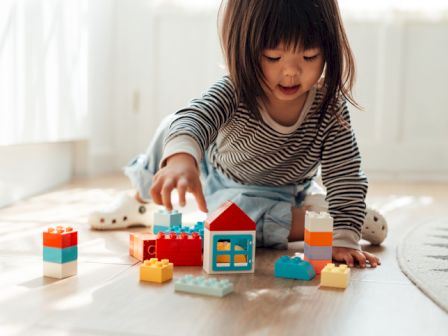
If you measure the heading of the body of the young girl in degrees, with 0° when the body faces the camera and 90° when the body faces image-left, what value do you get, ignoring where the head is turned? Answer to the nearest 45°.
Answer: approximately 0°

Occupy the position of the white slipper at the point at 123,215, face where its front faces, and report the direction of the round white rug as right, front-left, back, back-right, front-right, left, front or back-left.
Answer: back-left

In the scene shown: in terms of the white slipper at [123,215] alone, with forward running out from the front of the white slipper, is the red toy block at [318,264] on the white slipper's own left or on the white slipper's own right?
on the white slipper's own left

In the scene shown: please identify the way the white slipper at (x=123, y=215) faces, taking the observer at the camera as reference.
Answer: facing to the left of the viewer
